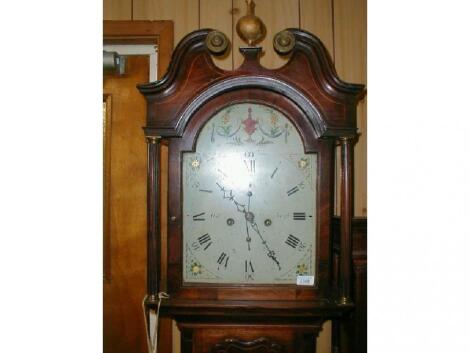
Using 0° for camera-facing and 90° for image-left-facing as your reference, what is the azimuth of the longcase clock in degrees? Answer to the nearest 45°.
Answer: approximately 0°
